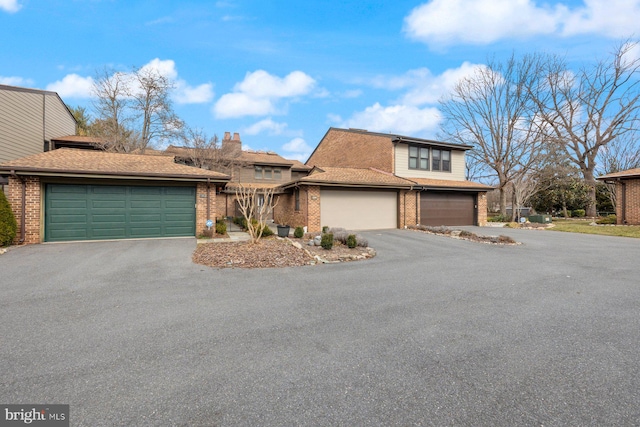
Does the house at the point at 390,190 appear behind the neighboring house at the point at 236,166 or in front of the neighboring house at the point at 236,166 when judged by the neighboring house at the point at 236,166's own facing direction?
in front

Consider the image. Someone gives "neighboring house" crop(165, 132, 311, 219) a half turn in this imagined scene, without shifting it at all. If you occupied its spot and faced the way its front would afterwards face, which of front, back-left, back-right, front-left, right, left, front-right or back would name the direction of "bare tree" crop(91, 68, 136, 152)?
left

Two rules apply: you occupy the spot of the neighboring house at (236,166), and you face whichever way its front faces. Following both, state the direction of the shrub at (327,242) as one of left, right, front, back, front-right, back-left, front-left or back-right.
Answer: front

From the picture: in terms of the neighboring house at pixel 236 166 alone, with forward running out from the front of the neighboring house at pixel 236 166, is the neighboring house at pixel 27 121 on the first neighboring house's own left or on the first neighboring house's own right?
on the first neighboring house's own right

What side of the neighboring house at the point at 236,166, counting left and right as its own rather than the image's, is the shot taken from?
front

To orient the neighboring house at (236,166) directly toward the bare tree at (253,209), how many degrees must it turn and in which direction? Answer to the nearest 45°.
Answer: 0° — it already faces it

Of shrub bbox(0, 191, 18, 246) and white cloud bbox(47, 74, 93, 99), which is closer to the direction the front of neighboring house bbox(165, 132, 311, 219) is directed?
the shrub

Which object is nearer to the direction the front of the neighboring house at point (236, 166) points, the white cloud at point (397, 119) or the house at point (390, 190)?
the house

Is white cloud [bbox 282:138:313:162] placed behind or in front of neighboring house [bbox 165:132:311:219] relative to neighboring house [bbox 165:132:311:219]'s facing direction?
behind
